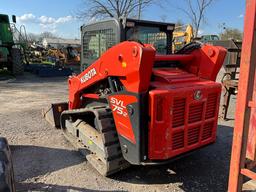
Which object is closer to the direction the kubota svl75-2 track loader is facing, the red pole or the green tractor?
the green tractor

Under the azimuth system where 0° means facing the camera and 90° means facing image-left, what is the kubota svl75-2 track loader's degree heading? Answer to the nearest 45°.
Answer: approximately 135°

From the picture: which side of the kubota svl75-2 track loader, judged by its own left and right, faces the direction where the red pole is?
back

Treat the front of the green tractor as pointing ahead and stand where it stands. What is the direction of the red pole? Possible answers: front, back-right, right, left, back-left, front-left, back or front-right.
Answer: front

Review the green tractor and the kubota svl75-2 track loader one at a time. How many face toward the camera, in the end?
1

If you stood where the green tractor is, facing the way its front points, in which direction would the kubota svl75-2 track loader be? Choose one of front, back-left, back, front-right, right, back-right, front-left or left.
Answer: front

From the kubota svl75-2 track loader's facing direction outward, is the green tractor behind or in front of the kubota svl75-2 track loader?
in front
